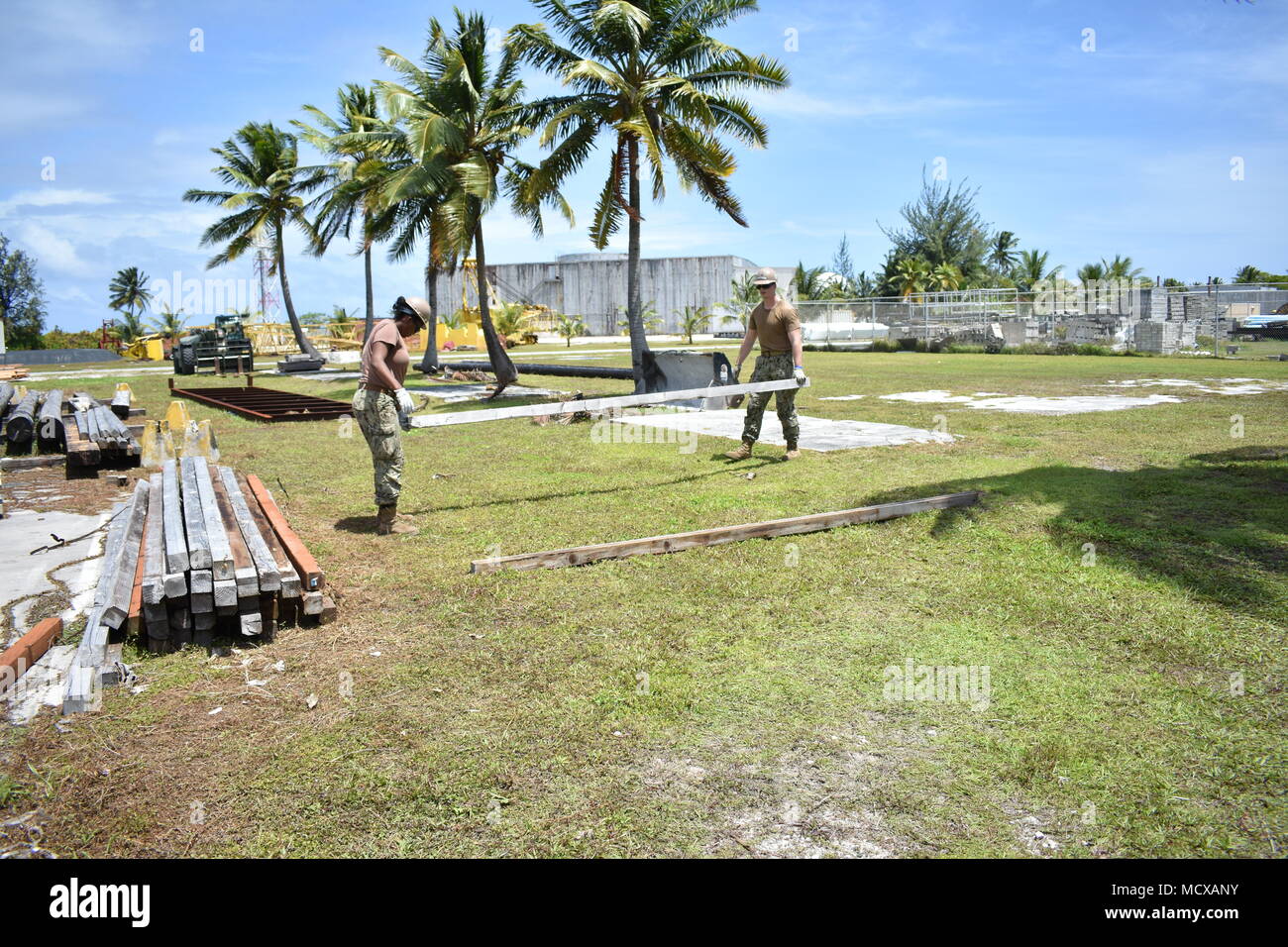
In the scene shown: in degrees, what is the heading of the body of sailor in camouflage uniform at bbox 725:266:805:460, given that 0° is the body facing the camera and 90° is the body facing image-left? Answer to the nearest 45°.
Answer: approximately 45°

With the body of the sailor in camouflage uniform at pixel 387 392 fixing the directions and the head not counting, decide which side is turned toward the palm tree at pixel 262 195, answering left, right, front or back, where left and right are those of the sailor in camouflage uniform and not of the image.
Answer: left

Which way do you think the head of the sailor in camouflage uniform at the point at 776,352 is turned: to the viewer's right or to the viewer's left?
to the viewer's left

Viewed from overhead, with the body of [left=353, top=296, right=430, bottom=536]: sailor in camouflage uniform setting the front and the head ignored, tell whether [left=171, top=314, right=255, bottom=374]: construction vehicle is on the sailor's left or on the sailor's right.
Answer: on the sailor's left

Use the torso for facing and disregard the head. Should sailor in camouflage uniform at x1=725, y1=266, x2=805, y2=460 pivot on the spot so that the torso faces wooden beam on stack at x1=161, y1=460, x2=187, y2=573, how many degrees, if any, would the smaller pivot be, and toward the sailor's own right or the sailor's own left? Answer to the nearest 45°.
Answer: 0° — they already face it

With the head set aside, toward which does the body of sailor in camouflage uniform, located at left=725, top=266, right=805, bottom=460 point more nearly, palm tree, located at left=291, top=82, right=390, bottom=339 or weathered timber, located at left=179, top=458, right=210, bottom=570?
the weathered timber

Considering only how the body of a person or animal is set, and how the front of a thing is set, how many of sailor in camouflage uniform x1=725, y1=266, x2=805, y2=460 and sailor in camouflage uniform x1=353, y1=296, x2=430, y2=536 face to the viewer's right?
1

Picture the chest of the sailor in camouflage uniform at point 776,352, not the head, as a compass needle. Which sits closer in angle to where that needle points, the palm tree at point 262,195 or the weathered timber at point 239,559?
the weathered timber

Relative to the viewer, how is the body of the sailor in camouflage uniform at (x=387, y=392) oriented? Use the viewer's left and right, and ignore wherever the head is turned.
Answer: facing to the right of the viewer
